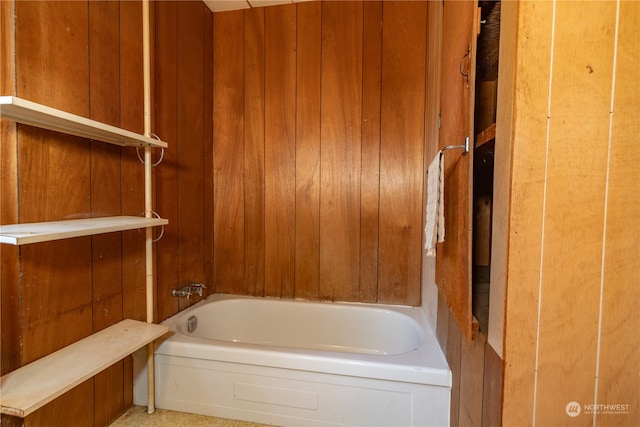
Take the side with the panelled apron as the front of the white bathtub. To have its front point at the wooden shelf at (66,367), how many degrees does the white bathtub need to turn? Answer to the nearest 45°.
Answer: approximately 90° to its right

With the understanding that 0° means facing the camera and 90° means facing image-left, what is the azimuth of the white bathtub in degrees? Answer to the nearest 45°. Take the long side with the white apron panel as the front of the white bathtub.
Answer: approximately 0°
